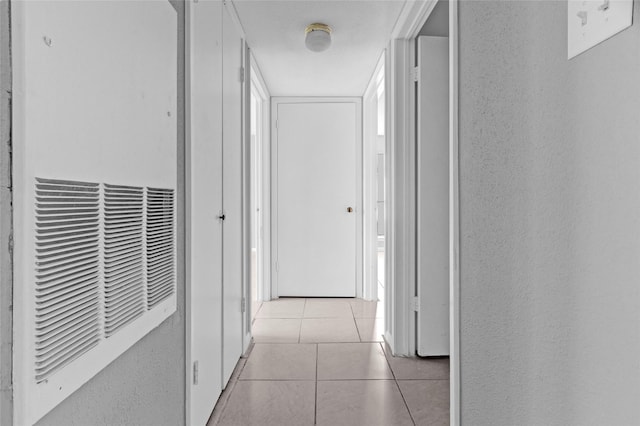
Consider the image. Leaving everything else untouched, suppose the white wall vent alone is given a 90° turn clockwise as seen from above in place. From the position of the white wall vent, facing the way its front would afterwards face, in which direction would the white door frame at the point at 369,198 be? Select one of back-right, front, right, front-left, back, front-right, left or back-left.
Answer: back

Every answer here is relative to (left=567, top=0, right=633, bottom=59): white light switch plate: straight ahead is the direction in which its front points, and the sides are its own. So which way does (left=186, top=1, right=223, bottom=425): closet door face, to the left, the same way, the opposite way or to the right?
the opposite way

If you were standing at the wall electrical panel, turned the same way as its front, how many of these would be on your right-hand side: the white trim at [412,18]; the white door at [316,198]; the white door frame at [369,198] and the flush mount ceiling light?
4

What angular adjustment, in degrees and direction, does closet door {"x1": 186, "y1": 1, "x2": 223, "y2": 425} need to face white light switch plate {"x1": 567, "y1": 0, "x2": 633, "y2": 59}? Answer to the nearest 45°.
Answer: approximately 45° to its right

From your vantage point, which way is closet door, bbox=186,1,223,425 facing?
to the viewer's right

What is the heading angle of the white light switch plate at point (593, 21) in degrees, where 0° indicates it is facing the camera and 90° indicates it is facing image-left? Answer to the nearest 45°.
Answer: approximately 45°

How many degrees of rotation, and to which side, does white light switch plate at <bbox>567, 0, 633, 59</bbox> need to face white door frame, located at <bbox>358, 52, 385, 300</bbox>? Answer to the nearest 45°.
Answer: approximately 90° to its right

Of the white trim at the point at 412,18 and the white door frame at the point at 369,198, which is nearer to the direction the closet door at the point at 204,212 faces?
the white trim

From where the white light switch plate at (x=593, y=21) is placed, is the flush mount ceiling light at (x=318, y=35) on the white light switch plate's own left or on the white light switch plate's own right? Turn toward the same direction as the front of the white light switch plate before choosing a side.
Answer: on the white light switch plate's own right

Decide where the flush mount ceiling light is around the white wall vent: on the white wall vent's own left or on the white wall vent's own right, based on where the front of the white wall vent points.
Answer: on the white wall vent's own left
